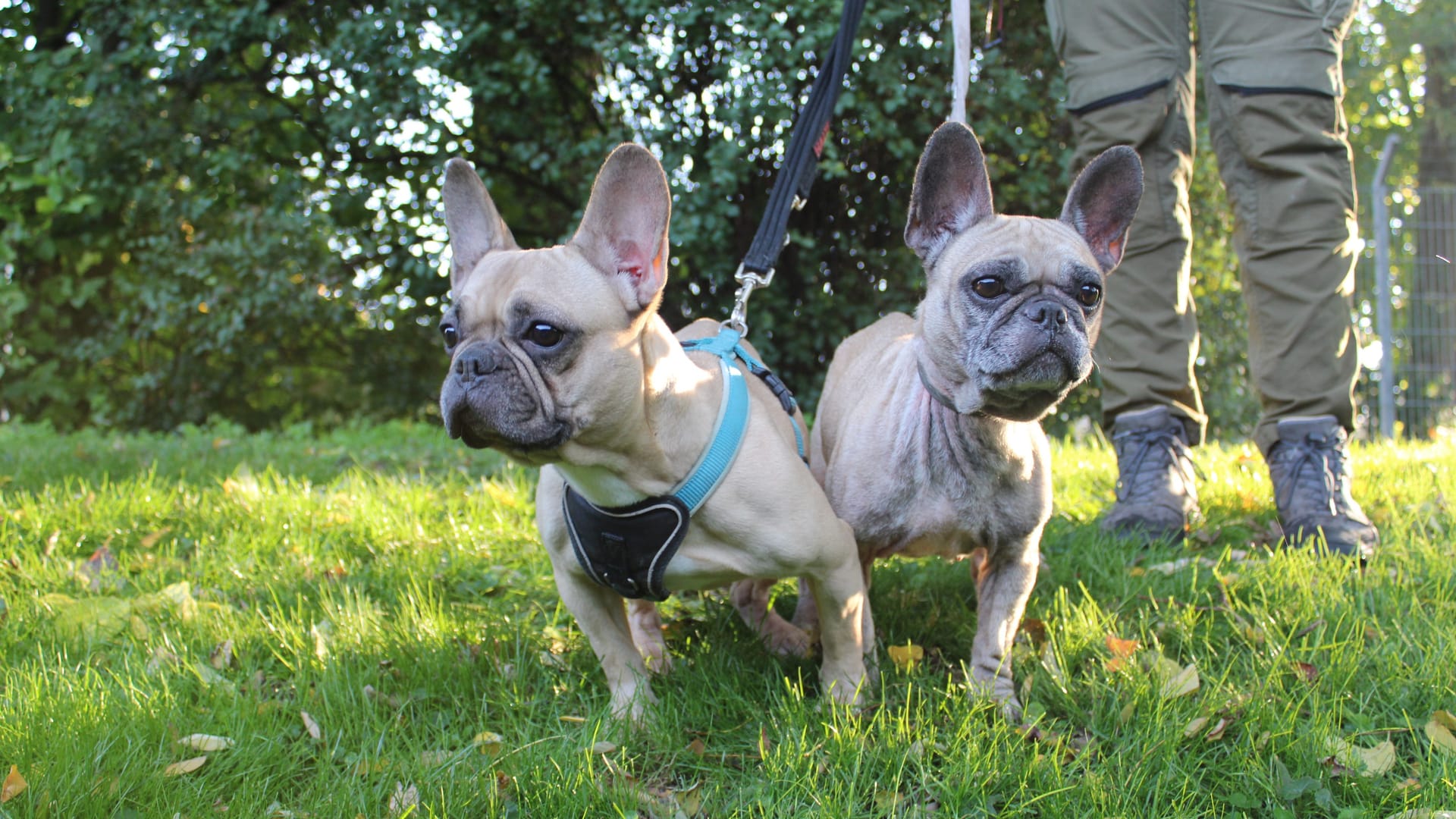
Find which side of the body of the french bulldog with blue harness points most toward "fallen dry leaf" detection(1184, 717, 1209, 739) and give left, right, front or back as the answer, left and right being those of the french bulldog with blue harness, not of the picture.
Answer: left

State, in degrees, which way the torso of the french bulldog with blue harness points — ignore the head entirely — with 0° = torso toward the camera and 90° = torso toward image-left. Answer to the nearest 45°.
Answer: approximately 45°

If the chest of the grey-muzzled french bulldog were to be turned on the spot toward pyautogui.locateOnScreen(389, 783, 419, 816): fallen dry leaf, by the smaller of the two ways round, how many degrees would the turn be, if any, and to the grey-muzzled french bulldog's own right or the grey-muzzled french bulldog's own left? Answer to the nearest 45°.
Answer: approximately 90° to the grey-muzzled french bulldog's own right

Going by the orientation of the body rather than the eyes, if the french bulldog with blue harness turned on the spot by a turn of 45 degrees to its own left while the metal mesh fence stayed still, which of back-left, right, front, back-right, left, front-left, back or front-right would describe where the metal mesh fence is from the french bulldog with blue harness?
back-left

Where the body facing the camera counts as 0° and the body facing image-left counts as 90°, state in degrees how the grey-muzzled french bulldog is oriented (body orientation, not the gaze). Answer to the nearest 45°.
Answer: approximately 315°

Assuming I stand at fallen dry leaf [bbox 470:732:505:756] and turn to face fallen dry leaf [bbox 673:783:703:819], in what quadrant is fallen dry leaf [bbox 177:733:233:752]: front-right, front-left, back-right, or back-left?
back-right
